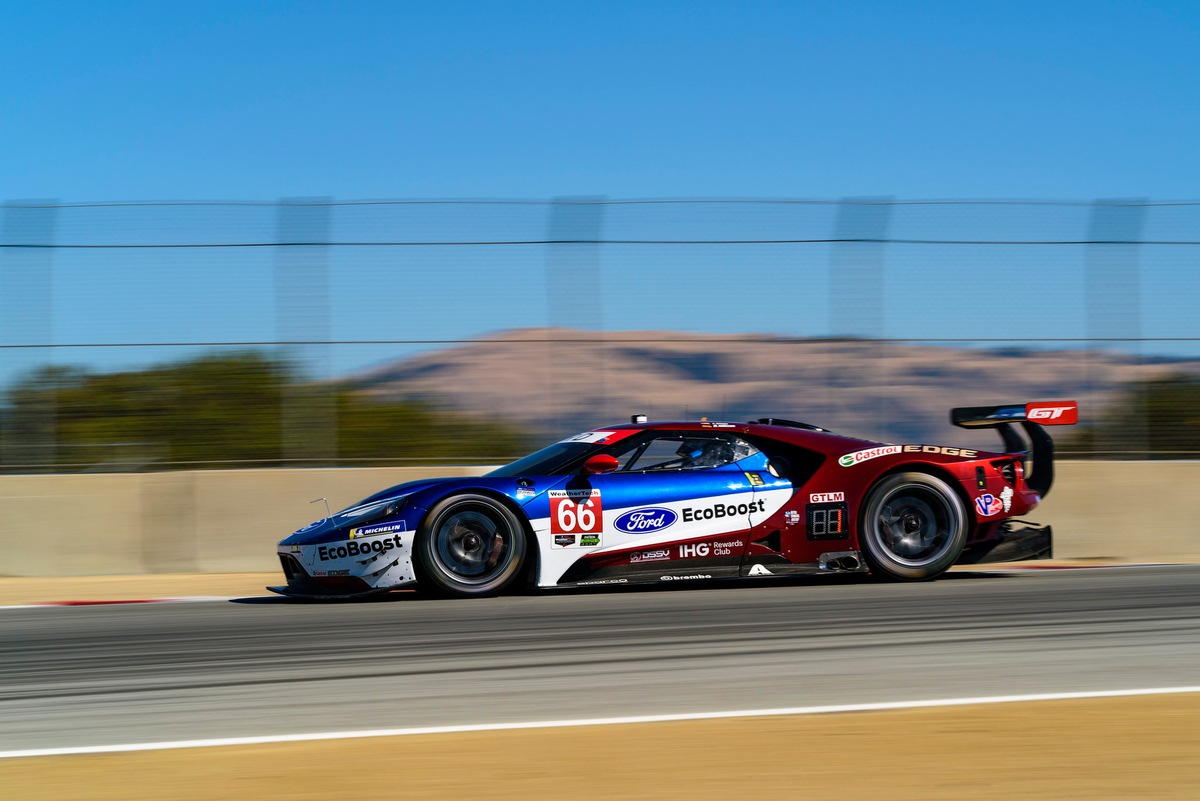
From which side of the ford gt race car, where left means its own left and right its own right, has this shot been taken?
left

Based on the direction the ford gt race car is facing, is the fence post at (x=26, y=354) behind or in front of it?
in front

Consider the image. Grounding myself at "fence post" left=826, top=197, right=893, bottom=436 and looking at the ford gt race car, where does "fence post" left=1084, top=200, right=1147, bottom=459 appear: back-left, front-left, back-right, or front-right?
back-left

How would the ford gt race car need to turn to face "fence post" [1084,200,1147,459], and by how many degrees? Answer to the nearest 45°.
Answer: approximately 135° to its right

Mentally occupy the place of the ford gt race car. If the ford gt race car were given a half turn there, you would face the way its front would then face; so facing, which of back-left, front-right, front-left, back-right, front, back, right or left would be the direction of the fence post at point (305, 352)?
back-left

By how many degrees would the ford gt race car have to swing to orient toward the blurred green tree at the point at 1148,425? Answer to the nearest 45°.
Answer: approximately 135° to its right

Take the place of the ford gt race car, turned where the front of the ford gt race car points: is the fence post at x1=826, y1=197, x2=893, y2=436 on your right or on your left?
on your right

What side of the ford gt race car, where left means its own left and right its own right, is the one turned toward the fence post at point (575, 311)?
right
